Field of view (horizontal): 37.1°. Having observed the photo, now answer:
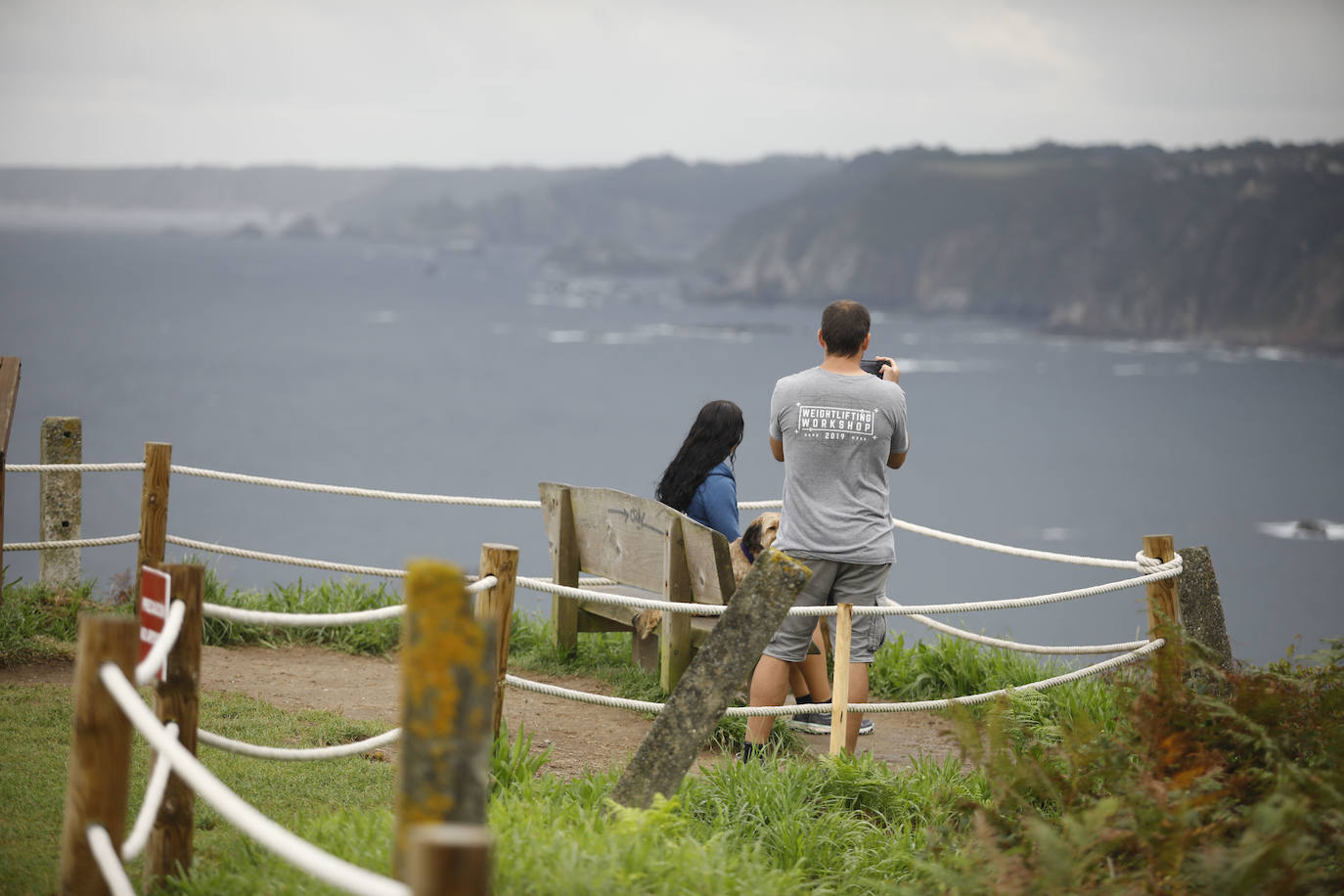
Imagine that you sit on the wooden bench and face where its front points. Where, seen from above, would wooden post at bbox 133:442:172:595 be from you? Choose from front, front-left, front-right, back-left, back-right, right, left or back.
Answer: back-left

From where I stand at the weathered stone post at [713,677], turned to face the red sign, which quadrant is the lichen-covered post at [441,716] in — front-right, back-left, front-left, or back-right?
front-left

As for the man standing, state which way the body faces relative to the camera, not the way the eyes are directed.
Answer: away from the camera

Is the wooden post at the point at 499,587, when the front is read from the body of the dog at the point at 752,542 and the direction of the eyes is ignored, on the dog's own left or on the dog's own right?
on the dog's own right

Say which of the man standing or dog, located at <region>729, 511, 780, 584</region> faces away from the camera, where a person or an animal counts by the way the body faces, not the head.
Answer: the man standing

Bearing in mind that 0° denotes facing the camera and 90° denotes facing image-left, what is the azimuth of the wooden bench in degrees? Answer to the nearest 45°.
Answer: approximately 225°

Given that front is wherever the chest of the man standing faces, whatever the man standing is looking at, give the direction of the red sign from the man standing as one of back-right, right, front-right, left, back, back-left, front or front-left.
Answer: back-left

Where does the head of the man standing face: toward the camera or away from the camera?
away from the camera

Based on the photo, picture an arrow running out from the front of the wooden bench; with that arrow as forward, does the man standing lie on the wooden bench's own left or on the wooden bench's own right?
on the wooden bench's own right

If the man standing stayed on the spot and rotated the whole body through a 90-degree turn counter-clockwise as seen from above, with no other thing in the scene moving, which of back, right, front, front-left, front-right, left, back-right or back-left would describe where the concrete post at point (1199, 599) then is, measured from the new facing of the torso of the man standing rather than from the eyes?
back-right
